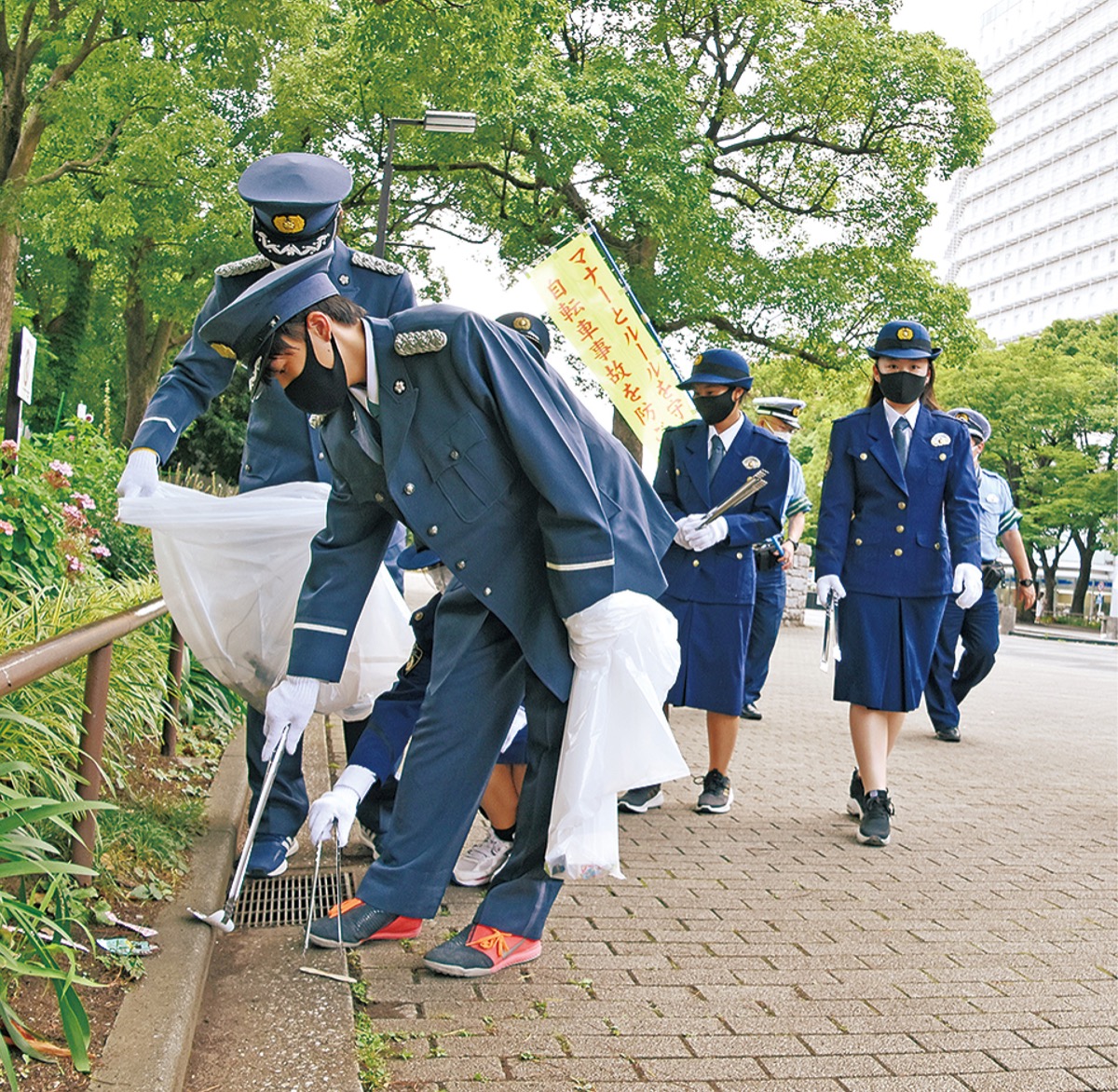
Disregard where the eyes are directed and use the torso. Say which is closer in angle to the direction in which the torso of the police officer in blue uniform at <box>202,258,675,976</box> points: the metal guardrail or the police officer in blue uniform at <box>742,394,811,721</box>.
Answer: the metal guardrail

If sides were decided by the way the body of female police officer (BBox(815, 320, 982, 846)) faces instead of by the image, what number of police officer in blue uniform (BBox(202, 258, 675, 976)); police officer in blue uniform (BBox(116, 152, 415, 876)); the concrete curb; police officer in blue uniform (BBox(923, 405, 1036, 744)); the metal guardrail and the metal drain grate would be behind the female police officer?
1

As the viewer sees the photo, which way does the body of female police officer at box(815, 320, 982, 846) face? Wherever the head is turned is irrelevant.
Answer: toward the camera

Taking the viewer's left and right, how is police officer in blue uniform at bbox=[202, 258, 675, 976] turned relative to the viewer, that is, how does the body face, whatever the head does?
facing the viewer and to the left of the viewer

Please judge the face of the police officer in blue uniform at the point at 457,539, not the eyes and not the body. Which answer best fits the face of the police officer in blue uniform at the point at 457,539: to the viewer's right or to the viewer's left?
to the viewer's left

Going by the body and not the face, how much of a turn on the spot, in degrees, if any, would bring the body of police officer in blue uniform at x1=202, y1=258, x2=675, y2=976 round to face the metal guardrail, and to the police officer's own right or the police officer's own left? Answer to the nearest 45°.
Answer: approximately 45° to the police officer's own right

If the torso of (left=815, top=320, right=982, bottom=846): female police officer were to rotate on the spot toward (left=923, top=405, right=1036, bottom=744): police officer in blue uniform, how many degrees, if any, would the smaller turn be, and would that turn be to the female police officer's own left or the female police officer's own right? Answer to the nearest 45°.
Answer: approximately 180°

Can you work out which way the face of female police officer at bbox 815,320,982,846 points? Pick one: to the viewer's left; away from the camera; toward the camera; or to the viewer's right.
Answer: toward the camera

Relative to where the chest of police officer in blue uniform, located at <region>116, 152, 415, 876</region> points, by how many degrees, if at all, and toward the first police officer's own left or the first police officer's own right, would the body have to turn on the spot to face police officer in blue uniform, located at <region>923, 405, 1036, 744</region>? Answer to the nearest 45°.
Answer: approximately 135° to the first police officer's own left

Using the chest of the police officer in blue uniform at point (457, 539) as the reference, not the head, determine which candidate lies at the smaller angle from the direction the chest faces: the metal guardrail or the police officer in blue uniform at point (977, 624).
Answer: the metal guardrail

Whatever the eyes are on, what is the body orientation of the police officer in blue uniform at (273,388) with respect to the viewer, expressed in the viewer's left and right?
facing the viewer
